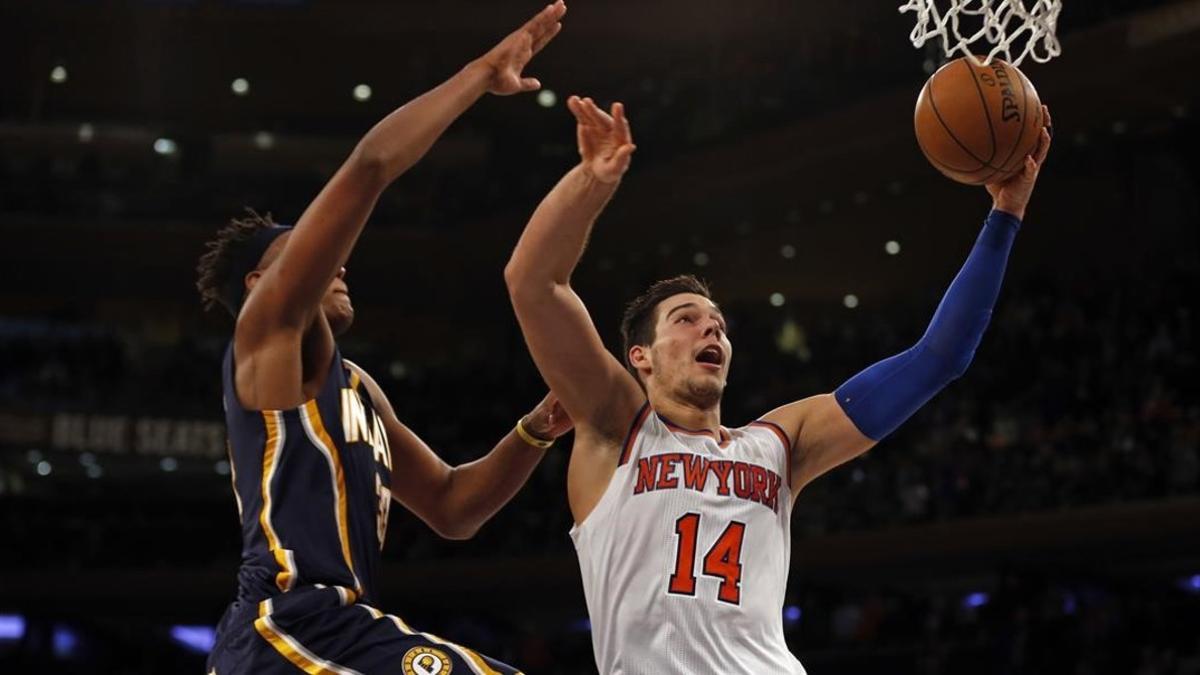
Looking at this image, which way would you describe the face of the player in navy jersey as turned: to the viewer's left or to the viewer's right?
to the viewer's right

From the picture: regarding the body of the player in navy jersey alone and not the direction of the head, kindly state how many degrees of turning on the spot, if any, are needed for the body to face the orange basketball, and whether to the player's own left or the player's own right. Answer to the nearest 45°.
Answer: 0° — they already face it

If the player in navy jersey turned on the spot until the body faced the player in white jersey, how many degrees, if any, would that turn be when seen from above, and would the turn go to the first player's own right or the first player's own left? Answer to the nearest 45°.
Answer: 0° — they already face them

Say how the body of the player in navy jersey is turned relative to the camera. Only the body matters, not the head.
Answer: to the viewer's right
